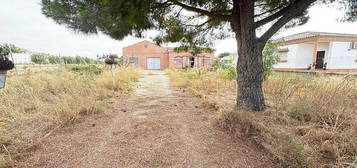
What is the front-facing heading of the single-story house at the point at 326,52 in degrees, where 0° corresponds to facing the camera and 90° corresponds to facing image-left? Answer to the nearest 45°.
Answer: approximately 0°
